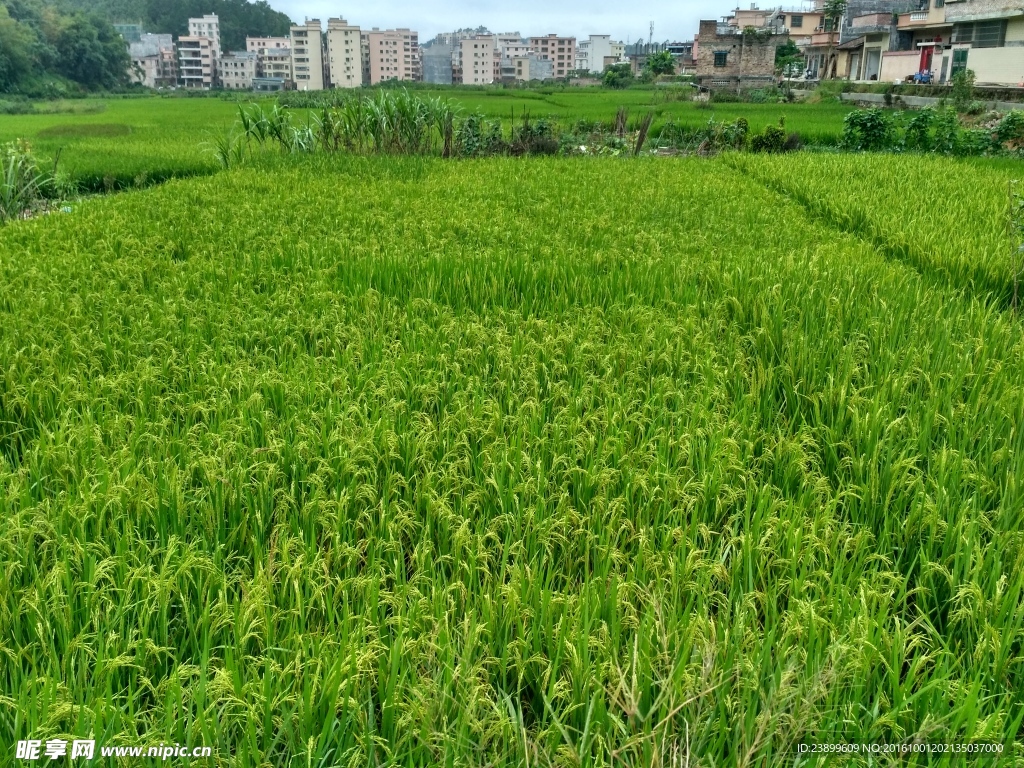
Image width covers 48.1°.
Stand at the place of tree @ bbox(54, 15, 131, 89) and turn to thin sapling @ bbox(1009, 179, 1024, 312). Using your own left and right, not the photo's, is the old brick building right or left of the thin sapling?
left

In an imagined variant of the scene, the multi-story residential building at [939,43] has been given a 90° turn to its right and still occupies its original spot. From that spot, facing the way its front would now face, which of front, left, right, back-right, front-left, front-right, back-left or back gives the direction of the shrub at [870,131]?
back-left

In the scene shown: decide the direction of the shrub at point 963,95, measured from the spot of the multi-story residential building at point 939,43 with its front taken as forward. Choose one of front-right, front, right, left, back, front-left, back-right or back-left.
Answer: front-left

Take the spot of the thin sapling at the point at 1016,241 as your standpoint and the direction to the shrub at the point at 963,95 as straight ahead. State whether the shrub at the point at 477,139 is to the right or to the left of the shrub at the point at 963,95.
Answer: left

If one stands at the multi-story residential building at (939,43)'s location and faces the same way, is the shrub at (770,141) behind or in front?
in front

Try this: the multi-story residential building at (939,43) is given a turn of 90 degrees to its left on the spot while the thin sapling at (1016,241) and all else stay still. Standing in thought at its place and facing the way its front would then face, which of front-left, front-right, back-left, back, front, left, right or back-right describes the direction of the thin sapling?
front-right

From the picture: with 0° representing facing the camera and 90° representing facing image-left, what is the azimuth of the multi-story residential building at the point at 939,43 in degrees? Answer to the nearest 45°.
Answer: approximately 45°
